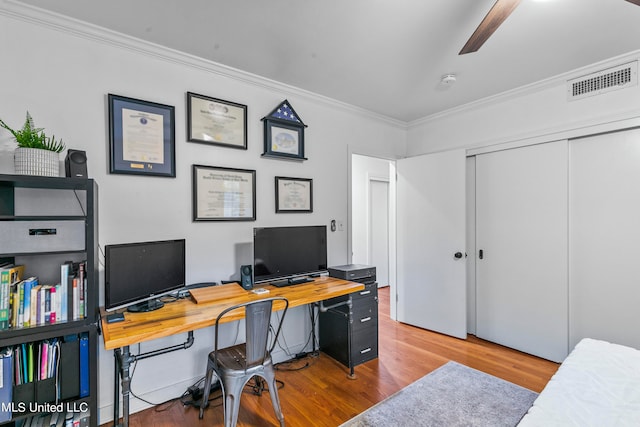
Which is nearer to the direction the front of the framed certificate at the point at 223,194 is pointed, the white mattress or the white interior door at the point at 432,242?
the white mattress

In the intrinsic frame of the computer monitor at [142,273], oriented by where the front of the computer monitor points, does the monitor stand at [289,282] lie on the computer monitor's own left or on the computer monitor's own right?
on the computer monitor's own left

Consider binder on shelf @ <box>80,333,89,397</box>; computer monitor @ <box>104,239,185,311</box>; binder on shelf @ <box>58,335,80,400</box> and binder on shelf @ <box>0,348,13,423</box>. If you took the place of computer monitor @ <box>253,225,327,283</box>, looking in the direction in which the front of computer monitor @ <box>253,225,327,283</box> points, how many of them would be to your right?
4

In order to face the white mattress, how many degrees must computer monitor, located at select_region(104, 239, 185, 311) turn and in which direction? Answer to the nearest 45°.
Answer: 0° — it already faces it

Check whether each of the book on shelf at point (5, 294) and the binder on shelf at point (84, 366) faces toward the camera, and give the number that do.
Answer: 2

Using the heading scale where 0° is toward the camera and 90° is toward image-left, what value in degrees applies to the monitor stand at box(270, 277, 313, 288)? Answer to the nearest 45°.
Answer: approximately 315°
